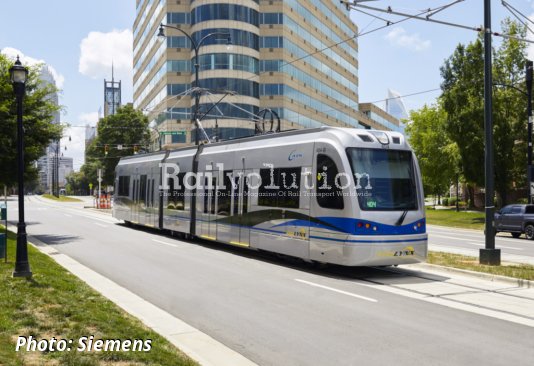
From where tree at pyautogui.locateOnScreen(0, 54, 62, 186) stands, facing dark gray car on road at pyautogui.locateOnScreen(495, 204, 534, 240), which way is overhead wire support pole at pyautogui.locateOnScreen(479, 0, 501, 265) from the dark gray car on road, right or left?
right

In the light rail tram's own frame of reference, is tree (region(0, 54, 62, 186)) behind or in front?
behind

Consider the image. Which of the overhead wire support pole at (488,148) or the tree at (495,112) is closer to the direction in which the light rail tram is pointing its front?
the overhead wire support pole

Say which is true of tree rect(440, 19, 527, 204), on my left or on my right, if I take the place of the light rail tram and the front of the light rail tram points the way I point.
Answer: on my left

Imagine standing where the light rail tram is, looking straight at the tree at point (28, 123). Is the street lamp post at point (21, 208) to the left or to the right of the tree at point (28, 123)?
left

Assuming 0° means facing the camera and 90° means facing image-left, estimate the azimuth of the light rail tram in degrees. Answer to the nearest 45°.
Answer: approximately 315°

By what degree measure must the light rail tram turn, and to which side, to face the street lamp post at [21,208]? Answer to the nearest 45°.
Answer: approximately 45° to its right

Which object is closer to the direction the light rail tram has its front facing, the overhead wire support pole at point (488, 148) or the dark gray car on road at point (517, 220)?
the overhead wire support pole
